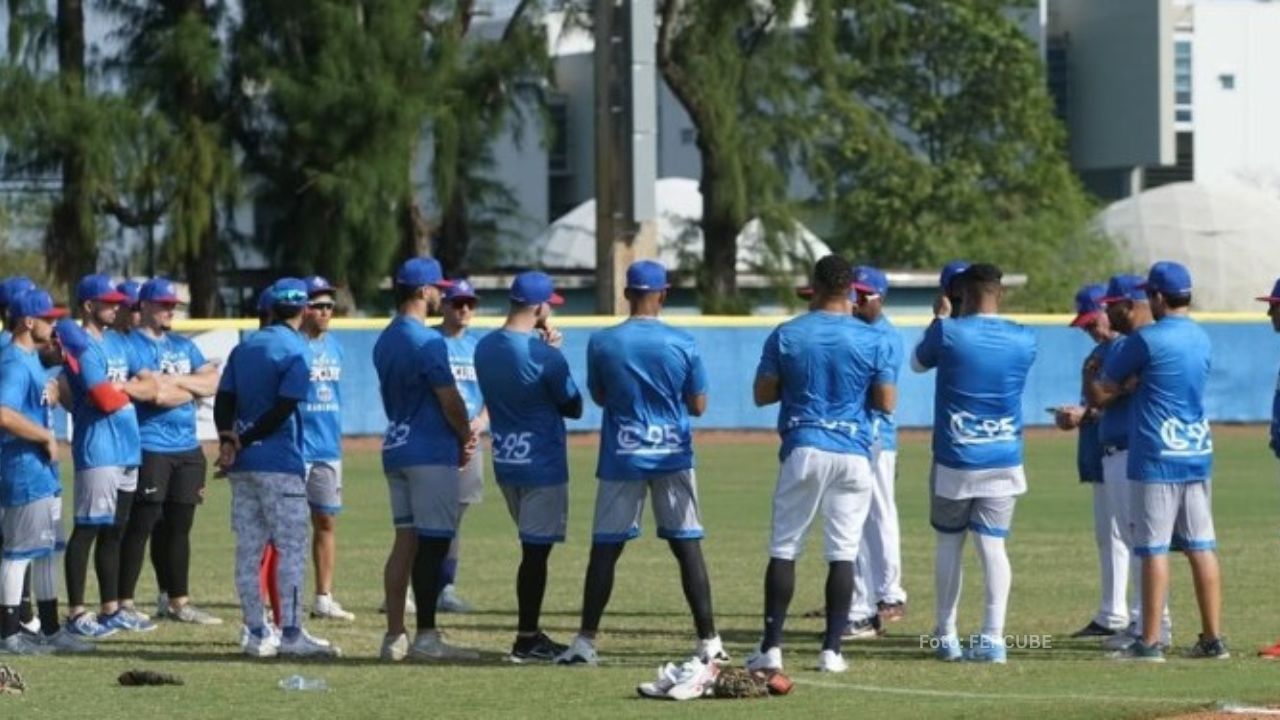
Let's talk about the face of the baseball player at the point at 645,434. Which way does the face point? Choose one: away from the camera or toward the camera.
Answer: away from the camera

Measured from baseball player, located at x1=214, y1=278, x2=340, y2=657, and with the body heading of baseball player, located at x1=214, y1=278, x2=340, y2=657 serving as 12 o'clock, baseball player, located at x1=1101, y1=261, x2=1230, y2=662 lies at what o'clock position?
baseball player, located at x1=1101, y1=261, x2=1230, y2=662 is roughly at 2 o'clock from baseball player, located at x1=214, y1=278, x2=340, y2=657.

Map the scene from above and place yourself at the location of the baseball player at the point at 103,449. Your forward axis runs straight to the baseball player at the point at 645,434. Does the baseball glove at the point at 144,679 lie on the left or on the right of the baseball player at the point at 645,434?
right

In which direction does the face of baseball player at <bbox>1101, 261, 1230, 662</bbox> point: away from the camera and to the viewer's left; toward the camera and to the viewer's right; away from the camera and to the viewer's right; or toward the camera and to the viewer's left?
away from the camera and to the viewer's left

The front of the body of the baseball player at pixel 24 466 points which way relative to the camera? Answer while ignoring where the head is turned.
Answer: to the viewer's right

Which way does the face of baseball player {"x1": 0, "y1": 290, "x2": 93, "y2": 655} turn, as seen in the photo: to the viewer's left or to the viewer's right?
to the viewer's right

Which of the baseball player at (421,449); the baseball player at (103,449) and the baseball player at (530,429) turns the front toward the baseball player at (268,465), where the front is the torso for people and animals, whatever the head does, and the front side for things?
the baseball player at (103,449)

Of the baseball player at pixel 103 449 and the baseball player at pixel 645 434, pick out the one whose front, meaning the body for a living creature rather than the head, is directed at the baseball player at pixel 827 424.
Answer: the baseball player at pixel 103 449

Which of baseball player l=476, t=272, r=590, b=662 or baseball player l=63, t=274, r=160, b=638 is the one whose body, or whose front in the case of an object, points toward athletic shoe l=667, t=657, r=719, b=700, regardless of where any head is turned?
baseball player l=63, t=274, r=160, b=638

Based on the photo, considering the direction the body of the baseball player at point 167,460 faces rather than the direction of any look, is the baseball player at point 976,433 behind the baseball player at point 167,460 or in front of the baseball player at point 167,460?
in front

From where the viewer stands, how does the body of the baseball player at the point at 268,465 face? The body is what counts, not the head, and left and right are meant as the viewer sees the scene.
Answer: facing away from the viewer and to the right of the viewer

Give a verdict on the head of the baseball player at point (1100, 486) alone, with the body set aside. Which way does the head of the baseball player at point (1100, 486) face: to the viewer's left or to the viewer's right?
to the viewer's left

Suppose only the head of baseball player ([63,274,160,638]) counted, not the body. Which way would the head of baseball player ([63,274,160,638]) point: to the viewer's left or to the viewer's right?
to the viewer's right

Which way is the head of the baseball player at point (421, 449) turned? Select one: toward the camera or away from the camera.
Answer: away from the camera
